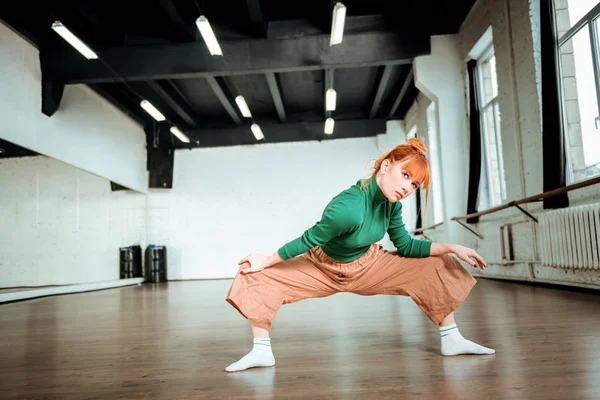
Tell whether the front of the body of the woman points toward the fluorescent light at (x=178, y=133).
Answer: no

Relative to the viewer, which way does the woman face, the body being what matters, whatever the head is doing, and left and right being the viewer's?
facing the viewer and to the right of the viewer

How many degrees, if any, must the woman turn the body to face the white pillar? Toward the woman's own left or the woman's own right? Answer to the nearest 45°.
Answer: approximately 135° to the woman's own left

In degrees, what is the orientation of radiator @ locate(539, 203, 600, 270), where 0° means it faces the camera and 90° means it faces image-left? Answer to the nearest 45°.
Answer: approximately 45°

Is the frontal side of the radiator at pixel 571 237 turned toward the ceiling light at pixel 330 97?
no

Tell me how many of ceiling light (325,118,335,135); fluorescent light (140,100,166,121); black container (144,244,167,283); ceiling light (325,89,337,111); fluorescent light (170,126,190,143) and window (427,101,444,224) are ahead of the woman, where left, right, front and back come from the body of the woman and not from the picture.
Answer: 0

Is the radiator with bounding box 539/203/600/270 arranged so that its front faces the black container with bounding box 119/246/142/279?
no

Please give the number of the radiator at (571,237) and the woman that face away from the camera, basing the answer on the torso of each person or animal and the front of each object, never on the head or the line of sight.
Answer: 0

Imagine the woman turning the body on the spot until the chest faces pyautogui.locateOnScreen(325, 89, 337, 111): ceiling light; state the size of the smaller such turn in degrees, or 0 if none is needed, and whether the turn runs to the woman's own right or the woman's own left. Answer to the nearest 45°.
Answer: approximately 135° to the woman's own left

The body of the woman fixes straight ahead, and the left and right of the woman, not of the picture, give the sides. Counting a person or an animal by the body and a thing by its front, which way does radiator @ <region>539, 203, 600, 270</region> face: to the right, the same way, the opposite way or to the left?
to the right

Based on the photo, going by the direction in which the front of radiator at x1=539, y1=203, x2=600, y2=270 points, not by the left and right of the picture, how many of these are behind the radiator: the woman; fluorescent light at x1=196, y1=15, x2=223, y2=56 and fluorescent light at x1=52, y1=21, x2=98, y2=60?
0

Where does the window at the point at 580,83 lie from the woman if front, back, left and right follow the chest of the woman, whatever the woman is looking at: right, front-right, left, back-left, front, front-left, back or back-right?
left

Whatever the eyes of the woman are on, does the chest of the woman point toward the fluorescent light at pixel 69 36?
no

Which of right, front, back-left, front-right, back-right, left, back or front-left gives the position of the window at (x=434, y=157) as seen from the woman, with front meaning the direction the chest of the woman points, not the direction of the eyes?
back-left
